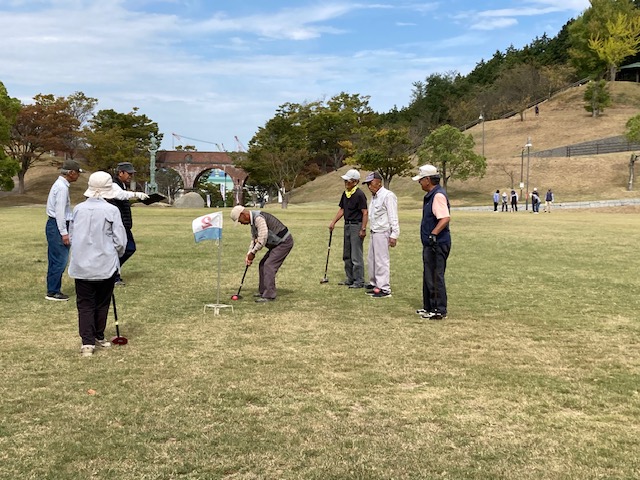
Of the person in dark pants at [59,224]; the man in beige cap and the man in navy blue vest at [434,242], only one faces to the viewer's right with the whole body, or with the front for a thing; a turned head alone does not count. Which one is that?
the person in dark pants

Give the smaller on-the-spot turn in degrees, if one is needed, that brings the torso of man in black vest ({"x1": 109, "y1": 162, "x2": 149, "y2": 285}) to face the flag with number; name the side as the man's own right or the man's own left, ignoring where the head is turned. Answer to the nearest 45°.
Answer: approximately 45° to the man's own right

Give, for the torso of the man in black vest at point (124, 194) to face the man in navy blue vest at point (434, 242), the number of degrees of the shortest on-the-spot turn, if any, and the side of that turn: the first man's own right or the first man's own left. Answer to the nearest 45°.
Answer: approximately 45° to the first man's own right

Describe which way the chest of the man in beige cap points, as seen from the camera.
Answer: to the viewer's left

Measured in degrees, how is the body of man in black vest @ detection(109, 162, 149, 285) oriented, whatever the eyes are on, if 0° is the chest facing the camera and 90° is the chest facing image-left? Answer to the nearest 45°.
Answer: approximately 270°

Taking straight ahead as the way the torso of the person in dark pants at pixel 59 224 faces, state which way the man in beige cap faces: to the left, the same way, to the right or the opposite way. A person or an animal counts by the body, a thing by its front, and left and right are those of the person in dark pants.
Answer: the opposite way

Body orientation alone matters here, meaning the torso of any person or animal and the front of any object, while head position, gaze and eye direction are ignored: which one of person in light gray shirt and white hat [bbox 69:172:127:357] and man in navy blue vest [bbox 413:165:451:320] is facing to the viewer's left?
the man in navy blue vest

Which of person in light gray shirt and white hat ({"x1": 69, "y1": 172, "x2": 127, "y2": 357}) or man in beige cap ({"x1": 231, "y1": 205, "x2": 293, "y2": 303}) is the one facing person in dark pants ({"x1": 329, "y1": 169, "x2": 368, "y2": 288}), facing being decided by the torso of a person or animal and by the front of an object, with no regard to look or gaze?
the person in light gray shirt and white hat

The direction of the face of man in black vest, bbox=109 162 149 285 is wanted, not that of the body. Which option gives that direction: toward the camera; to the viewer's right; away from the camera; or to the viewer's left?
to the viewer's right

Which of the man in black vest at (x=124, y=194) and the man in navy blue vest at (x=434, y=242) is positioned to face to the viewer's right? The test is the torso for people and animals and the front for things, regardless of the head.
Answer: the man in black vest at (x=124, y=194)

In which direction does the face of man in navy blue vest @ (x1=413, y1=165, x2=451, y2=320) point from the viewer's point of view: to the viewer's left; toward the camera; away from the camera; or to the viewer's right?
to the viewer's left

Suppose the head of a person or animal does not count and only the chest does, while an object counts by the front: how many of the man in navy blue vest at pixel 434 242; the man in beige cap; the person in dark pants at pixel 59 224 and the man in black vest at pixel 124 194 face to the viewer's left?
2

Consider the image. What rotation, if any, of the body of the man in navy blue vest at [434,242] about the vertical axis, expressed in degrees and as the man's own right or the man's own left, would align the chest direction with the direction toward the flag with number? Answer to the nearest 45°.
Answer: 0° — they already face it

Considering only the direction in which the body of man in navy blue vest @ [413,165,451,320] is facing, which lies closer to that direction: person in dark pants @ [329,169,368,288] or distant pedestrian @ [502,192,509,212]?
the person in dark pants

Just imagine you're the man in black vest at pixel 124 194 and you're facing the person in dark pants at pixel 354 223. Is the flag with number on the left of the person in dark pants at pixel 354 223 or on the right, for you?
right
